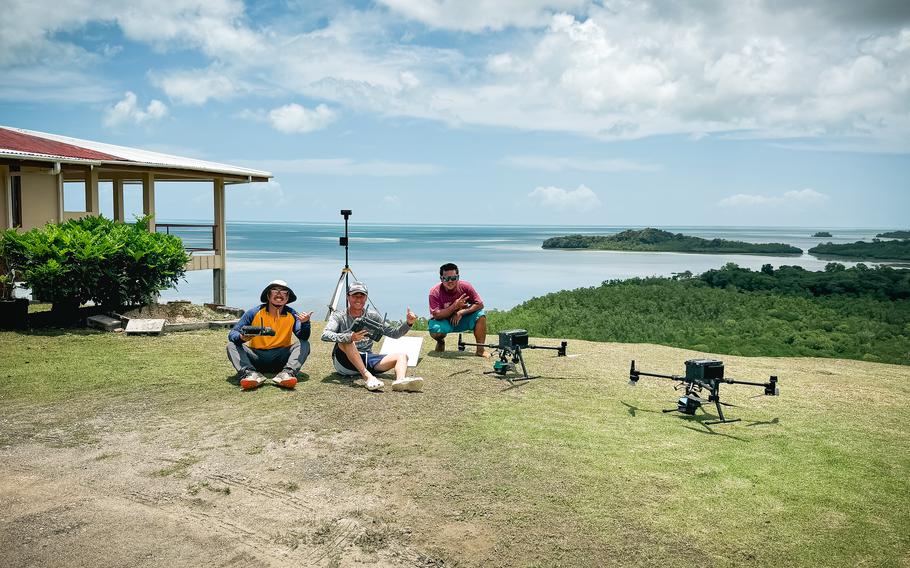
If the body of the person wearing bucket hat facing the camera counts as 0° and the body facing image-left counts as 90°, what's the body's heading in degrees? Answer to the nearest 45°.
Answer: approximately 0°

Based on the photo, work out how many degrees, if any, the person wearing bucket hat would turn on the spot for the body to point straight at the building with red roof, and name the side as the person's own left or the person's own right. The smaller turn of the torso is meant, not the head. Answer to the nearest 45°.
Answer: approximately 135° to the person's own right

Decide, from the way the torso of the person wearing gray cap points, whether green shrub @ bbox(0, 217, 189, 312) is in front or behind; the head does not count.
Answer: behind

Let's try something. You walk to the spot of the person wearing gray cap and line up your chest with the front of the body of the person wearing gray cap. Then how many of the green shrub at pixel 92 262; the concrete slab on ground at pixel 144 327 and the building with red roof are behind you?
3

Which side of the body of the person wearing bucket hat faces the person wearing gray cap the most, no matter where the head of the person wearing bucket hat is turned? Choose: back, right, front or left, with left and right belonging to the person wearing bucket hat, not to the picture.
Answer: left

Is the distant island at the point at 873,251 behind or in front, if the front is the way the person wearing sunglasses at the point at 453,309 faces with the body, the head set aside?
behind

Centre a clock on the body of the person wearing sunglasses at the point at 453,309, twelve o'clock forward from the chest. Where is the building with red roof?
The building with red roof is roughly at 4 o'clock from the person wearing sunglasses.

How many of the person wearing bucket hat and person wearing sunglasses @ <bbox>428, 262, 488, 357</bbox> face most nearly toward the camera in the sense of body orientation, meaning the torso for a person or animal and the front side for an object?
2
